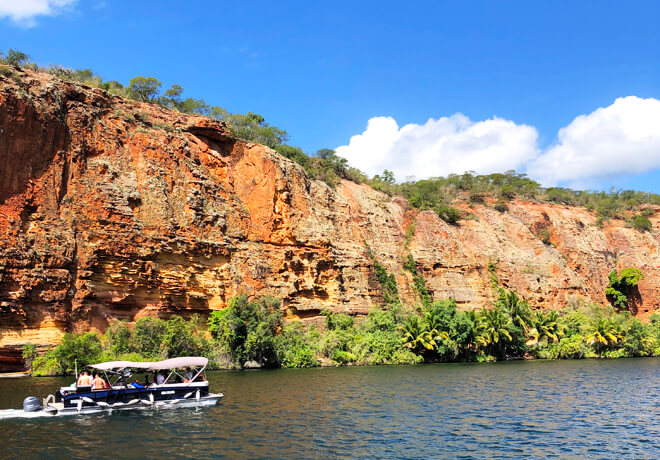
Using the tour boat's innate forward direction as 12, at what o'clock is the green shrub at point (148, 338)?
The green shrub is roughly at 9 o'clock from the tour boat.

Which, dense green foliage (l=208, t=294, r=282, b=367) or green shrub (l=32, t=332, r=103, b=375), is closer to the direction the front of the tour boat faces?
the dense green foliage

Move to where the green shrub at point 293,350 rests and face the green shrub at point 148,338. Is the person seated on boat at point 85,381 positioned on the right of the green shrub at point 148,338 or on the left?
left

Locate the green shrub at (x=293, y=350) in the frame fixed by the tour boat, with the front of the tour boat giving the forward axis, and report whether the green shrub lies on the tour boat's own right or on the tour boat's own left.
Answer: on the tour boat's own left

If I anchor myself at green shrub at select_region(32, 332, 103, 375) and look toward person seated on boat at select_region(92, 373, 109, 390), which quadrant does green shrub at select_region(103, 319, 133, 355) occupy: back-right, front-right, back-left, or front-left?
back-left

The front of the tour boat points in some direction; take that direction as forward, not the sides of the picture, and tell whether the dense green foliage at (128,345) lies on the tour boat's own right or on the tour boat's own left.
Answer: on the tour boat's own left

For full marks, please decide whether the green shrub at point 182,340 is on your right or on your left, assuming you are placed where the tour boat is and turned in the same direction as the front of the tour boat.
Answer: on your left

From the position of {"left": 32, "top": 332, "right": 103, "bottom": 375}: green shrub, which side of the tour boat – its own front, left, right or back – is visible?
left

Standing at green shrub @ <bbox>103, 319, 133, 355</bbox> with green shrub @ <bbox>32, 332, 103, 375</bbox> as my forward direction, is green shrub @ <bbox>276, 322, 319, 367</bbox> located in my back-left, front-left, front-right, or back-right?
back-left

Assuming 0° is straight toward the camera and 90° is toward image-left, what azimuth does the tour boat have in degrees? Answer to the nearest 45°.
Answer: approximately 270°

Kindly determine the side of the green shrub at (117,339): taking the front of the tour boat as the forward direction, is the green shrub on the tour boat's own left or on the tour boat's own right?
on the tour boat's own left
